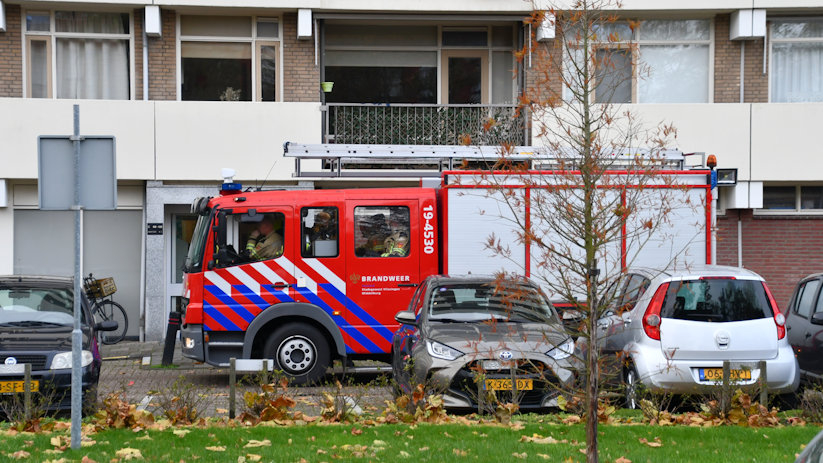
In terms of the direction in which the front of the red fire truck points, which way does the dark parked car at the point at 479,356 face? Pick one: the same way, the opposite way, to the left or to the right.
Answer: to the left

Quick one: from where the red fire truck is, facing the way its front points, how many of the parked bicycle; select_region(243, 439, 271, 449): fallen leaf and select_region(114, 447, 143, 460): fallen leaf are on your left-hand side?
2

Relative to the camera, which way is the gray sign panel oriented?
away from the camera

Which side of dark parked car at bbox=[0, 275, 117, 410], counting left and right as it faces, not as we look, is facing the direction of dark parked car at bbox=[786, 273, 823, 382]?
left

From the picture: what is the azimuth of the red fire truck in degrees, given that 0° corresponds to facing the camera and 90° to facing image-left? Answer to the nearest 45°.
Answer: approximately 90°

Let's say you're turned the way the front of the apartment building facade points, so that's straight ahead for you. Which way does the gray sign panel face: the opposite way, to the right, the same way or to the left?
the opposite way

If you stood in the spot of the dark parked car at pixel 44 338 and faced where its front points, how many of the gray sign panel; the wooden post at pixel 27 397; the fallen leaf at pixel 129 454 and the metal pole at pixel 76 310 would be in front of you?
4

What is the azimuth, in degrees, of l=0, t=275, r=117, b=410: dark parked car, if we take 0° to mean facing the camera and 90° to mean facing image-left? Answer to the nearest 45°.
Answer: approximately 0°

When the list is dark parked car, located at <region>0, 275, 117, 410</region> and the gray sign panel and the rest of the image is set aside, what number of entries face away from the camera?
1

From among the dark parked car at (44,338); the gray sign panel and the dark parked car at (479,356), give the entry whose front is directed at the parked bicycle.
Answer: the gray sign panel

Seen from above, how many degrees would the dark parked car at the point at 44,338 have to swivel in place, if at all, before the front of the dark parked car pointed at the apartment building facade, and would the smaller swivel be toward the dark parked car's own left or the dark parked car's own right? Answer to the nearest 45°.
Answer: approximately 135° to the dark parked car's own left

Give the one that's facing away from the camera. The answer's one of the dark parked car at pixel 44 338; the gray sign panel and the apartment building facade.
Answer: the gray sign panel

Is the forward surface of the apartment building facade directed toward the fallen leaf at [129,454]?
yes

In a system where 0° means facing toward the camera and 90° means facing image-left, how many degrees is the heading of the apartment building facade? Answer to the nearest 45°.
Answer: approximately 0°
